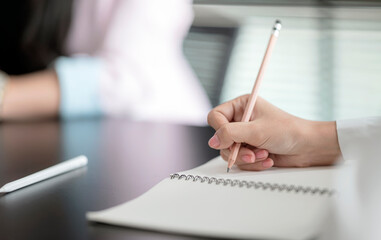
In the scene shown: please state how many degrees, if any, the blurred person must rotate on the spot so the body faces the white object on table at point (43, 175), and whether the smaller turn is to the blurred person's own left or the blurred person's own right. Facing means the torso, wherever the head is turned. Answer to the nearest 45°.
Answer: approximately 45° to the blurred person's own left

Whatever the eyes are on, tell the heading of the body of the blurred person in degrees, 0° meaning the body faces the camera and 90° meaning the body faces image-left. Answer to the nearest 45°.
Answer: approximately 45°
